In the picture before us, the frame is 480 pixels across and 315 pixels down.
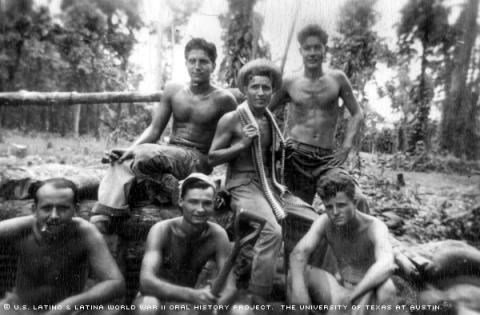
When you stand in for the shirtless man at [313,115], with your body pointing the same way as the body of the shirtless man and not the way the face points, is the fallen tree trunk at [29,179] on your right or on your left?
on your right

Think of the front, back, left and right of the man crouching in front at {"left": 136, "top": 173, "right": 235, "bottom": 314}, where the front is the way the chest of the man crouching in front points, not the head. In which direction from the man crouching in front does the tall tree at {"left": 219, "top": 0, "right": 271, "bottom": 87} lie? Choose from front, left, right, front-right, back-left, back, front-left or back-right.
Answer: back

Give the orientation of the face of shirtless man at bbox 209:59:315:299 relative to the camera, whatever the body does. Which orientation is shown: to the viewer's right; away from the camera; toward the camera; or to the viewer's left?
toward the camera

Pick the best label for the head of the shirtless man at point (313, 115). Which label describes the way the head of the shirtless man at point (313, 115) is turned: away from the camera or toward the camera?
toward the camera

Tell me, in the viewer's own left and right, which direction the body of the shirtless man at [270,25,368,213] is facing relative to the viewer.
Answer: facing the viewer

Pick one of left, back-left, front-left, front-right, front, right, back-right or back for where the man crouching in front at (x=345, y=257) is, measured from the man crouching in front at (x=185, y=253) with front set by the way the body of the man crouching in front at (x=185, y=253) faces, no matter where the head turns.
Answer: left

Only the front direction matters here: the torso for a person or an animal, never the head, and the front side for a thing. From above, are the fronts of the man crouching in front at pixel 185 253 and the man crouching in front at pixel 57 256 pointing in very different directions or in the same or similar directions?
same or similar directions

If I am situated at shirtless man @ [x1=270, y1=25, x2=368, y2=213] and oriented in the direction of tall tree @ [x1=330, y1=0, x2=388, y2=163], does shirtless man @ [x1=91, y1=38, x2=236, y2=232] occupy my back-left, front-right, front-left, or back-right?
back-left

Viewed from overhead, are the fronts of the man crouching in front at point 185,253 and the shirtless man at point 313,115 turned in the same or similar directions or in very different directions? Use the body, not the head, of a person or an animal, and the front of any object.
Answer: same or similar directions

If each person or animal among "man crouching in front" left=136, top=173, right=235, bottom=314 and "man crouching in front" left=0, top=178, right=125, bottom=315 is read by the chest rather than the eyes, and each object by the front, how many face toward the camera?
2

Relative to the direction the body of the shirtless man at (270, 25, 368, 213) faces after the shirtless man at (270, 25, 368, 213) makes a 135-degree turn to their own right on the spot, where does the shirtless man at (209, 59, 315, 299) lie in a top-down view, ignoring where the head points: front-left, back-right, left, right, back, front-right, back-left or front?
left

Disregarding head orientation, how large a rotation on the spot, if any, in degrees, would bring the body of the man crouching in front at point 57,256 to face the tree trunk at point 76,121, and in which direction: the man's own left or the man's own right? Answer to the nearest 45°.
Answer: approximately 180°

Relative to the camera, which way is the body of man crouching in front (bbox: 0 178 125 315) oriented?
toward the camera

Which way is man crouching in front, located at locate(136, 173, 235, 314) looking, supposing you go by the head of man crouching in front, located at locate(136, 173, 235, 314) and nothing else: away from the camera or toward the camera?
toward the camera

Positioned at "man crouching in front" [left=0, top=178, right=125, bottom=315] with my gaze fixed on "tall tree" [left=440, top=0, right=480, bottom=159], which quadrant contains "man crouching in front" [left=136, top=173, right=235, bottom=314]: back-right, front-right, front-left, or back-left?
front-right

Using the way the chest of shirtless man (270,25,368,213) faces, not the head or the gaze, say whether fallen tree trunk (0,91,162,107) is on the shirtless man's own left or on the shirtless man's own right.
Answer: on the shirtless man's own right
